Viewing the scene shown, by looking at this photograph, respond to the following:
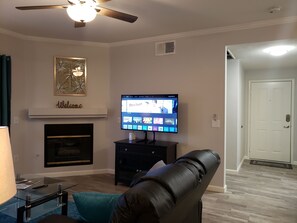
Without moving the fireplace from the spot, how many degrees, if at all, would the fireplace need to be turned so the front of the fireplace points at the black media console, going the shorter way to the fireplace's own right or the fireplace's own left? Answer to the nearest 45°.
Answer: approximately 45° to the fireplace's own left

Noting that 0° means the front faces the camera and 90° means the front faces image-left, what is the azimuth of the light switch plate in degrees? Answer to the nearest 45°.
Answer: approximately 0°

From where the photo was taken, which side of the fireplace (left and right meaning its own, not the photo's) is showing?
front

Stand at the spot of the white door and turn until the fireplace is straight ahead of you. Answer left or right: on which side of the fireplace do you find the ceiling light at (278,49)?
left

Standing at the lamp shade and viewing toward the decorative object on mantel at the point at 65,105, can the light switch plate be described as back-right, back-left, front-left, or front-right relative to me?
front-right

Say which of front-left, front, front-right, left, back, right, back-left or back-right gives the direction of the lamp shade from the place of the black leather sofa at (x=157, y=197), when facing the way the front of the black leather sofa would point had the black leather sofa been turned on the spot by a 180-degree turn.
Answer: back-right

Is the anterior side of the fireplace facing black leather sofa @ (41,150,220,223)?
yes

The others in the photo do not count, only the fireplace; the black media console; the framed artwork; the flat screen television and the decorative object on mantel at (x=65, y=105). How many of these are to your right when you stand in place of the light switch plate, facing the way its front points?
5

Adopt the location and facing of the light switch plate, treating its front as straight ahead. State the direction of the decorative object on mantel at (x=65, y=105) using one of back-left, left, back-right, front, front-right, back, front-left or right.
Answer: right

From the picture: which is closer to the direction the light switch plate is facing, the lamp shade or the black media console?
the lamp shade

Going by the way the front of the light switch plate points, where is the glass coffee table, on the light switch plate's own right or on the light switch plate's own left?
on the light switch plate's own right

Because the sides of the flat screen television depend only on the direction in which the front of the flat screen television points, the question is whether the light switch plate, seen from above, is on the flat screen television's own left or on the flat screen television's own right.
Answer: on the flat screen television's own left

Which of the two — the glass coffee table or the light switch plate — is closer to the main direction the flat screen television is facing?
the glass coffee table

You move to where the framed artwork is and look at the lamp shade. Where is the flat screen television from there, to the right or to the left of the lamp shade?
left

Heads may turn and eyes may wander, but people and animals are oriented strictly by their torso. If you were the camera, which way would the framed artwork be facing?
facing the viewer
